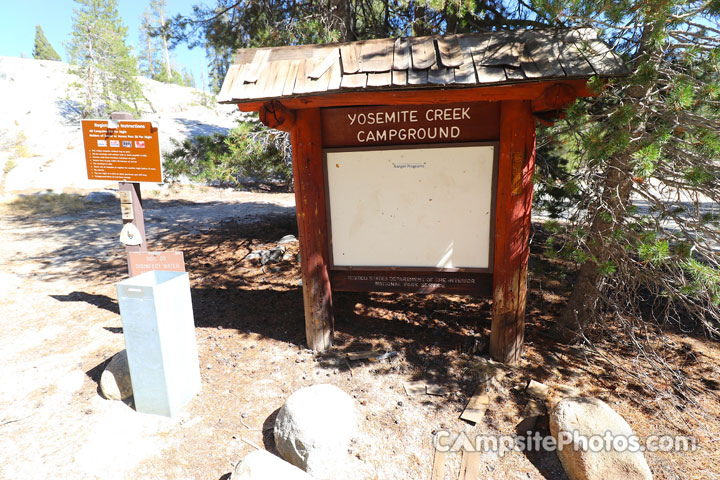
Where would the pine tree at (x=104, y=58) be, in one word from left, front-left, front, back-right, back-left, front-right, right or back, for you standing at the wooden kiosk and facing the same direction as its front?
back-right

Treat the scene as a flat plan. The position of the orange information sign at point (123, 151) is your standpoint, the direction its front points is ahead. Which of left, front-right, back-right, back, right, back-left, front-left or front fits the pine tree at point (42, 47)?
back

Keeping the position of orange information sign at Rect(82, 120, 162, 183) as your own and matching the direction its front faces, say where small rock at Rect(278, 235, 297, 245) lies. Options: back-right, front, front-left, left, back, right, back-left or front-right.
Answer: back-left

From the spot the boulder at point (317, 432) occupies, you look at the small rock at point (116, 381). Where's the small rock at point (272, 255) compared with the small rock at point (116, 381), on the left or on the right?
right

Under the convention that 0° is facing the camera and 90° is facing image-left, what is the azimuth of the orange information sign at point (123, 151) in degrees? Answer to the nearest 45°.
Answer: approximately 0°

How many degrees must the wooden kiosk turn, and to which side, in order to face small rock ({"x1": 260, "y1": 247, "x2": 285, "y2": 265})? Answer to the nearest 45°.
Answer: approximately 135° to its right

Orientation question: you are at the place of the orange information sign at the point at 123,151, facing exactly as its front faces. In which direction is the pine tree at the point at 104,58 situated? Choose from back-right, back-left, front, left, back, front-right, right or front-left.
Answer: back

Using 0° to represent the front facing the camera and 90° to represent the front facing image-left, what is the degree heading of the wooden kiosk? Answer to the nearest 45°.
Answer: approximately 0°

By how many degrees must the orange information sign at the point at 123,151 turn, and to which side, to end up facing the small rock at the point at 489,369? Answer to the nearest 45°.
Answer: approximately 45° to its left

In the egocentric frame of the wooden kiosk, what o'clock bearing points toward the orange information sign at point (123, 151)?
The orange information sign is roughly at 3 o'clock from the wooden kiosk.

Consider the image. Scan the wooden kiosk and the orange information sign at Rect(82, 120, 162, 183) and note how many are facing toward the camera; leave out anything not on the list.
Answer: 2
